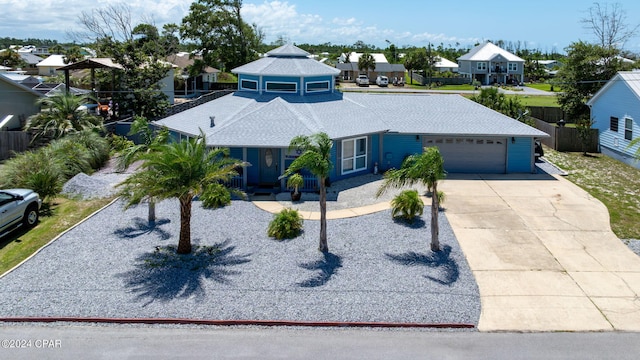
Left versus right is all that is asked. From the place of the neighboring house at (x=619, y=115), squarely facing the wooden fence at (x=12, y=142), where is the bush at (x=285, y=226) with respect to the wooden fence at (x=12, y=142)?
left

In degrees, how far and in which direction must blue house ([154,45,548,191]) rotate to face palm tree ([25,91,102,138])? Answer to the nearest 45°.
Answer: approximately 90° to its right

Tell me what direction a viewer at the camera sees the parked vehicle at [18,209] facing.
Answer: facing away from the viewer and to the right of the viewer

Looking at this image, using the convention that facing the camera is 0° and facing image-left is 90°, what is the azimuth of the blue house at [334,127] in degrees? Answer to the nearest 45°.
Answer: approximately 0°

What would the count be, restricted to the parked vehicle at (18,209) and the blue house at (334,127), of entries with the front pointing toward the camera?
1

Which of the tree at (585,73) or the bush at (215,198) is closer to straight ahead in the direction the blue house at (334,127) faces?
the bush

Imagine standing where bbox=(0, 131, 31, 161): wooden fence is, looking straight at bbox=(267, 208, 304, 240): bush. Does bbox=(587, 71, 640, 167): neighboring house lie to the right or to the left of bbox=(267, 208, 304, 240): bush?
left

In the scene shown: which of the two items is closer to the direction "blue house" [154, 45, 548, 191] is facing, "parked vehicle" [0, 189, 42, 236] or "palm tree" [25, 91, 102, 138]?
the parked vehicle
